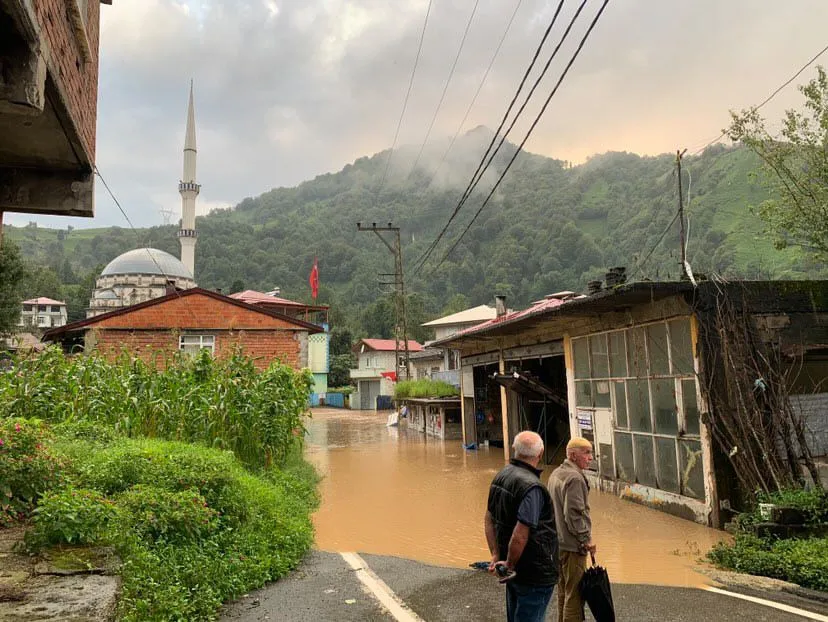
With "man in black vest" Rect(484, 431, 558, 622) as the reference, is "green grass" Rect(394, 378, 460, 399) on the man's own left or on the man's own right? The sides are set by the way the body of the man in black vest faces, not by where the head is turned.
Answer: on the man's own left

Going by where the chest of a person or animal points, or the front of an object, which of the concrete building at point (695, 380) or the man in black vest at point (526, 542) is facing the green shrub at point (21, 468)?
the concrete building

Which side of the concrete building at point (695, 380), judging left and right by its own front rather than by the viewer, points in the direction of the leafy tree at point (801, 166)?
back

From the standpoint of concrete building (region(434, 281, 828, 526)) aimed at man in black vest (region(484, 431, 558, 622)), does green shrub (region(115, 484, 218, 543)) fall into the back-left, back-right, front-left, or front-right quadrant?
front-right

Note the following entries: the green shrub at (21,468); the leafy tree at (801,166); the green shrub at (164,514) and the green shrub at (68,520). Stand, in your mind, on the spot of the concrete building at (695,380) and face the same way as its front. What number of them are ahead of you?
3

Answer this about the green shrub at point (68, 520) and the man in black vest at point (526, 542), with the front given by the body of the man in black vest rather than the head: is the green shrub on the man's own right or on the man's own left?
on the man's own left

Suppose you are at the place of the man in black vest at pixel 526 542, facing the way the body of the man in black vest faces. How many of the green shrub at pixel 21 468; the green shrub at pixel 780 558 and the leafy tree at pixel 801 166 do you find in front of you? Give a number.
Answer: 2

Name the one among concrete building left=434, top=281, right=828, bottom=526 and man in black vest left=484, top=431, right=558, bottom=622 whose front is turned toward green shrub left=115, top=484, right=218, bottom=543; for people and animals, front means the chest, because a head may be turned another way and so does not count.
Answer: the concrete building

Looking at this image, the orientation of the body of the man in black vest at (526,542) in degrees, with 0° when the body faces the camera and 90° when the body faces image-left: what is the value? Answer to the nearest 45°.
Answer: approximately 225°

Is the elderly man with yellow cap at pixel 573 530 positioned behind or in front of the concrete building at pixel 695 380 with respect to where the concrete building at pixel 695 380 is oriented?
in front

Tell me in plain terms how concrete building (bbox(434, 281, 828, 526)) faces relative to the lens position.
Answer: facing the viewer and to the left of the viewer

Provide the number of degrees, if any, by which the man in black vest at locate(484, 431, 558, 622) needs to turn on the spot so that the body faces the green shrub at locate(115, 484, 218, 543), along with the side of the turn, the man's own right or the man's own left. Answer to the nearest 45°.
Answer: approximately 135° to the man's own left

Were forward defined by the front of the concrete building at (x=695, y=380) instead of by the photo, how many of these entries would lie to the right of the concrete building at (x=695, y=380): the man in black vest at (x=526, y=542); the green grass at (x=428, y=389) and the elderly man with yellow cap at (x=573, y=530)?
1

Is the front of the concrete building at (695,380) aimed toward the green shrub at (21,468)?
yes

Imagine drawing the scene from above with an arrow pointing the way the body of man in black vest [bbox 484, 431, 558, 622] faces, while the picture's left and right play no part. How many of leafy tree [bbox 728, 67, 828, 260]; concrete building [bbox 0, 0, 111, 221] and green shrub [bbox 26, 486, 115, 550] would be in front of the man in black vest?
1

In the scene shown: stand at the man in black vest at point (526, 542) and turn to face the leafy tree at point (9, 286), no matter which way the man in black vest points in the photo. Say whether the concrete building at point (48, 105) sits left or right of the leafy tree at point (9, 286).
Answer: left
